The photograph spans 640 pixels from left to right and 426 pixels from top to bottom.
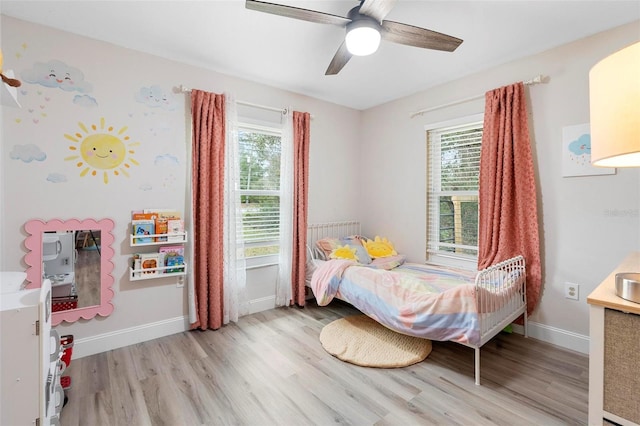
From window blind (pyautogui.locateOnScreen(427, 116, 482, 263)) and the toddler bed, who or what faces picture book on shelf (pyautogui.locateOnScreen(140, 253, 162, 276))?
the window blind

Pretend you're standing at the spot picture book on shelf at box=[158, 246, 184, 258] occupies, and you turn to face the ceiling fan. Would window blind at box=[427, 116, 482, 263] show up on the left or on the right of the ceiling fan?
left

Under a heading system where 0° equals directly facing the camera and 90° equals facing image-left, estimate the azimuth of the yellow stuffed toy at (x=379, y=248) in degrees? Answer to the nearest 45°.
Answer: approximately 0°
